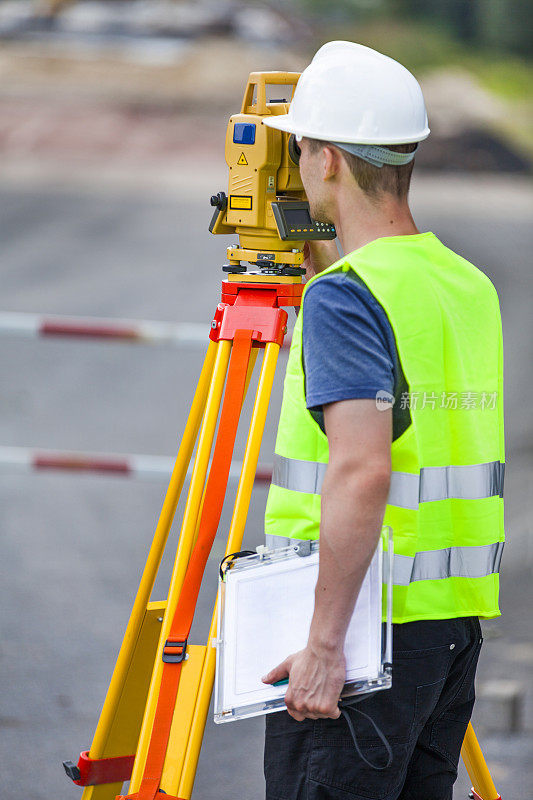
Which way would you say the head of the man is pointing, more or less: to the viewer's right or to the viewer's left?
to the viewer's left

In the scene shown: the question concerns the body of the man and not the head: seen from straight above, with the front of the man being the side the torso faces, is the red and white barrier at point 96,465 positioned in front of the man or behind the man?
in front

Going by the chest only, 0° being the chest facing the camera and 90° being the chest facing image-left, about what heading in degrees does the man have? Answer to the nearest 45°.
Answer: approximately 135°
